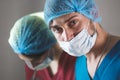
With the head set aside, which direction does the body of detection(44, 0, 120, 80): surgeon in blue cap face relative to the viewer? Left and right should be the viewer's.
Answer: facing the viewer and to the left of the viewer

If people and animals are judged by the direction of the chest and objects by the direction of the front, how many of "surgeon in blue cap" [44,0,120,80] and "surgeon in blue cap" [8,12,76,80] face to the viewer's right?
0

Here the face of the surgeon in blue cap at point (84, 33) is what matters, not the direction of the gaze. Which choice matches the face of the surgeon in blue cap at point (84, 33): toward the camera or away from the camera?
toward the camera

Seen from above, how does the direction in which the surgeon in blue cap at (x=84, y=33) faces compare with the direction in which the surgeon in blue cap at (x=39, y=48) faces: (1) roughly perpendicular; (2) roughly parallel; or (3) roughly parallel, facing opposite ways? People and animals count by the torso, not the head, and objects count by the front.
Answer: roughly parallel
